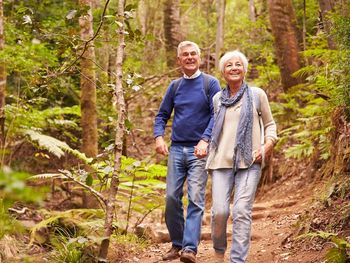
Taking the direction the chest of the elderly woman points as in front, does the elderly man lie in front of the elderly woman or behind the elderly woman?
behind

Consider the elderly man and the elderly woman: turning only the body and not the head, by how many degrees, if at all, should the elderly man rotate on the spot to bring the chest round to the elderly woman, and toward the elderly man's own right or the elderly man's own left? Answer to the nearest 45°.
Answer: approximately 45° to the elderly man's own left

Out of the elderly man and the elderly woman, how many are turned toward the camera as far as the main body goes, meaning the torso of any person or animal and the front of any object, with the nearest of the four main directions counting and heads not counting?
2

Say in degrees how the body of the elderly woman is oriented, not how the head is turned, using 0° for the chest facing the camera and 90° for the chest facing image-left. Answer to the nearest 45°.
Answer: approximately 0°
